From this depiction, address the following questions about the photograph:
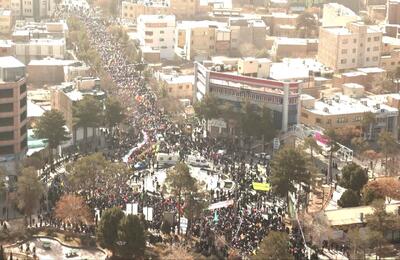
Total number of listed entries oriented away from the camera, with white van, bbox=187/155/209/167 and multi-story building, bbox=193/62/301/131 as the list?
0

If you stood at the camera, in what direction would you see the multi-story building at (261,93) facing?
facing the viewer and to the left of the viewer

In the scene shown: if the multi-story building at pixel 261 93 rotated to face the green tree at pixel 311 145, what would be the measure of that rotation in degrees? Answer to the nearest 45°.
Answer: approximately 90° to its left

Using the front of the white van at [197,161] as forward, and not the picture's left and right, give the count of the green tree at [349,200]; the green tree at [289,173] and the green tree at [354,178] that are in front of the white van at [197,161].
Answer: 3

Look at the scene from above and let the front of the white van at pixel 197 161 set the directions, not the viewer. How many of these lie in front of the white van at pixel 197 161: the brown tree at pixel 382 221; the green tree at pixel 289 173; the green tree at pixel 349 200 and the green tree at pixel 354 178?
4

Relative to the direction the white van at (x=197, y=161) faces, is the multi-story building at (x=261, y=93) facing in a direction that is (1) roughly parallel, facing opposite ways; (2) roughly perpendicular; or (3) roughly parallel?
roughly perpendicular

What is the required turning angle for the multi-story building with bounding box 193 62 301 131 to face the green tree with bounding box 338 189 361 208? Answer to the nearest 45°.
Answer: approximately 45° to its left

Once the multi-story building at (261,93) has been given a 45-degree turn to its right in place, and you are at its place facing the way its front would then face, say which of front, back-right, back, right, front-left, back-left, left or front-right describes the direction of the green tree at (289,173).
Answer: left

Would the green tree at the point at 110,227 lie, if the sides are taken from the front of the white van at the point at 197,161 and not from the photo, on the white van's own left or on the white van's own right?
on the white van's own right

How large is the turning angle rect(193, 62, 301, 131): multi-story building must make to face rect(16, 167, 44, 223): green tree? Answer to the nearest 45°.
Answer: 0° — it already faces it
